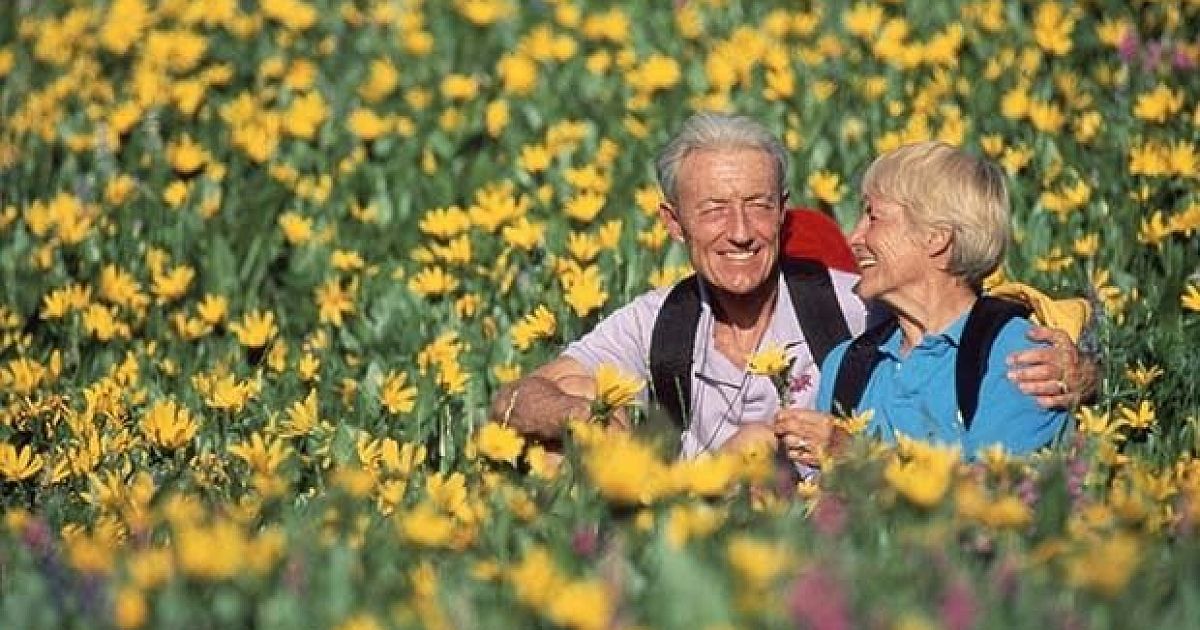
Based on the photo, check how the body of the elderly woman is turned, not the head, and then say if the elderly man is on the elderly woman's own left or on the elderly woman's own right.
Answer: on the elderly woman's own right

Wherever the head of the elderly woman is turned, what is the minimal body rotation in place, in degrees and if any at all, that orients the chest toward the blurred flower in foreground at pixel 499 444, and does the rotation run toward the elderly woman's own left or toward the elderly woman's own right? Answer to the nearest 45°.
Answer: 0° — they already face it

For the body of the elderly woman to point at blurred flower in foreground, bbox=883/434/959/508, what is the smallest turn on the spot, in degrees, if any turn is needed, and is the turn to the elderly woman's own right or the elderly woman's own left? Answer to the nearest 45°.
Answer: approximately 45° to the elderly woman's own left

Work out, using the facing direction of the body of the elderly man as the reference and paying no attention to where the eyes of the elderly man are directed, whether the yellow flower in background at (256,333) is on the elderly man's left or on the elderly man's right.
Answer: on the elderly man's right

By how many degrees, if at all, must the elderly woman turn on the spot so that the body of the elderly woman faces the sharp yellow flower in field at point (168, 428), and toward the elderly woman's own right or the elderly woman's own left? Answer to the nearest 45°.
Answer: approximately 45° to the elderly woman's own right

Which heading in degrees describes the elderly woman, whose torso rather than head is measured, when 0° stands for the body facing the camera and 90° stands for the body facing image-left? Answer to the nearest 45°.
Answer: approximately 45°
